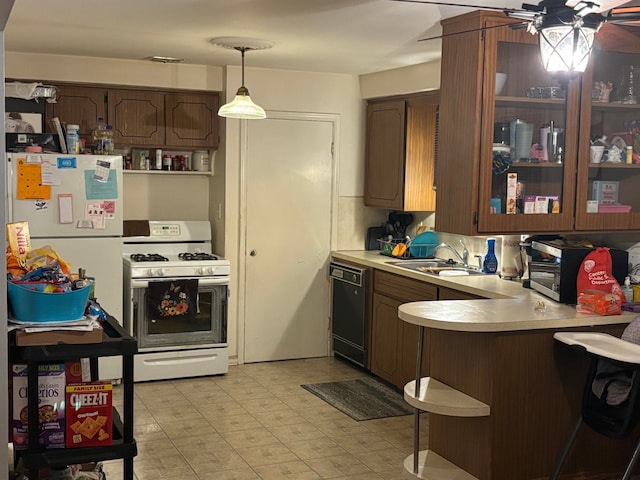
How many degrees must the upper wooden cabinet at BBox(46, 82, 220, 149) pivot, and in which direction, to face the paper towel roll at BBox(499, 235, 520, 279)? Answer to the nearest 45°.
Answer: approximately 45° to its left

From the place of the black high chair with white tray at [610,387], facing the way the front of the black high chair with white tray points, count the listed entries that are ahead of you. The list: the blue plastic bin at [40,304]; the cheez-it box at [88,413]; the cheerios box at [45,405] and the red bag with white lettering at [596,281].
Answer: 3

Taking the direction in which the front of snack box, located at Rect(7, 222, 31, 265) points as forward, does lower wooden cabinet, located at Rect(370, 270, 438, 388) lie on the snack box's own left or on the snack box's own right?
on the snack box's own left

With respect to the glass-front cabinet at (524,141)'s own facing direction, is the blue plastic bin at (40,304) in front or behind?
in front

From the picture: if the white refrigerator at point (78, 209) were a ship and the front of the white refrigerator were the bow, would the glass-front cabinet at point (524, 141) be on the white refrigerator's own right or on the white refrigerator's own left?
on the white refrigerator's own left

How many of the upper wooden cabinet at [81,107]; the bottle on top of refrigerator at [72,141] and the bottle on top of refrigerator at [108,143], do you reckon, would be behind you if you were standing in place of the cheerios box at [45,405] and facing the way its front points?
3

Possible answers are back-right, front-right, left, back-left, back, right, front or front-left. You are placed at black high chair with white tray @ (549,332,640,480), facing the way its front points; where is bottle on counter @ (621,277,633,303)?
back-right

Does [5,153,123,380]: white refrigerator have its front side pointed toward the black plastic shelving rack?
yes
